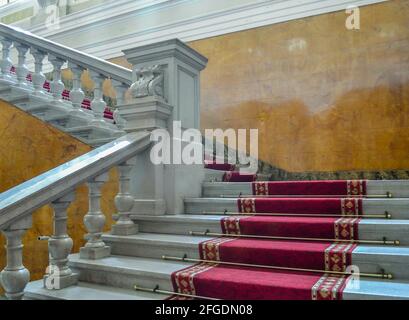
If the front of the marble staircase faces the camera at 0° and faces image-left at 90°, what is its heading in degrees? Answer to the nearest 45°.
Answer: approximately 0°
